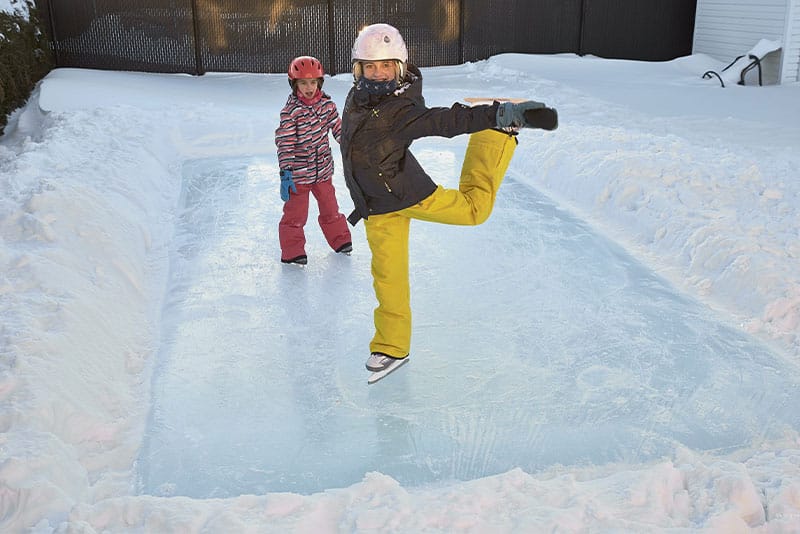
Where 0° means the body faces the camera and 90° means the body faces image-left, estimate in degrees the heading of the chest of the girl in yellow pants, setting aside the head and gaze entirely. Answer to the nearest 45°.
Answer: approximately 45°

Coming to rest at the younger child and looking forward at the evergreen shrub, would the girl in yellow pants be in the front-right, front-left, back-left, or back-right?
back-left

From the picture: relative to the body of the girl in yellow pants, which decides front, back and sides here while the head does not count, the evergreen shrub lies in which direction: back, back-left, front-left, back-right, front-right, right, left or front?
right

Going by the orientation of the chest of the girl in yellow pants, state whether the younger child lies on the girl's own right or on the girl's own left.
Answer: on the girl's own right
